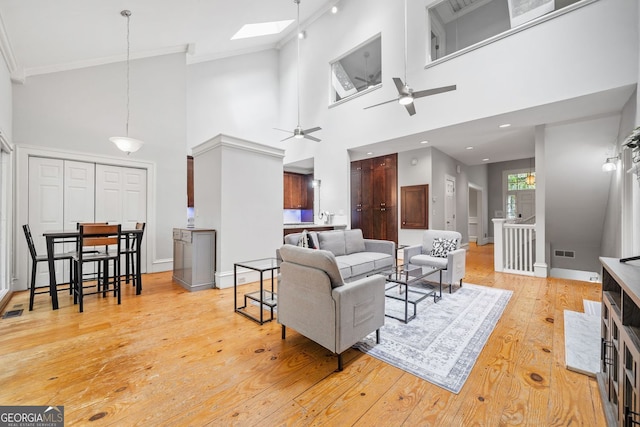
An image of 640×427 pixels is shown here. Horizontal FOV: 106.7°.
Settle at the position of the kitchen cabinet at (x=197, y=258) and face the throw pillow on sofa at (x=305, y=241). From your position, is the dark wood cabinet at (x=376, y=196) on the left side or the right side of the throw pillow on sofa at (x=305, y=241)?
left

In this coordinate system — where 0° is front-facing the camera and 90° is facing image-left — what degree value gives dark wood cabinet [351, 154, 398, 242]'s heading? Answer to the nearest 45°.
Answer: approximately 45°

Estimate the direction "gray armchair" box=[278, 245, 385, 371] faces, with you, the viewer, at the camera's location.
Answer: facing away from the viewer and to the right of the viewer

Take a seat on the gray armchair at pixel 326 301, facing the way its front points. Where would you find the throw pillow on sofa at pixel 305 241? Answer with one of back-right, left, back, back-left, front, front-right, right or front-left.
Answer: front-left

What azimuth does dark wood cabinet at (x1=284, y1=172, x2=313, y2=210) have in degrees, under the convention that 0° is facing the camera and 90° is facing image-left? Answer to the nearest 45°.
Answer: approximately 315°

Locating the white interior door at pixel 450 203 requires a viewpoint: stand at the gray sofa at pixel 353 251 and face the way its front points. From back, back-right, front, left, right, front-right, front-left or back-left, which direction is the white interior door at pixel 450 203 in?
left

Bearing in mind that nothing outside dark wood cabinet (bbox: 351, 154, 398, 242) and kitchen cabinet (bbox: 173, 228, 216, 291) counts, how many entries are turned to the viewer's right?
0

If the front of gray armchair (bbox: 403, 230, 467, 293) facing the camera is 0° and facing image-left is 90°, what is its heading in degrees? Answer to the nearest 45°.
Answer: approximately 45°

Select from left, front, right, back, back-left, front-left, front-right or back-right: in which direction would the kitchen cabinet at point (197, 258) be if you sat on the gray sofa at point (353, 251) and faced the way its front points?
back-right

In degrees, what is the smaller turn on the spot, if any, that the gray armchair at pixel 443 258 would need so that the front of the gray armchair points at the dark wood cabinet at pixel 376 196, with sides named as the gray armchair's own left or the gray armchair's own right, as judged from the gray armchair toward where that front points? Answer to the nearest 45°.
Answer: approximately 90° to the gray armchair's own right

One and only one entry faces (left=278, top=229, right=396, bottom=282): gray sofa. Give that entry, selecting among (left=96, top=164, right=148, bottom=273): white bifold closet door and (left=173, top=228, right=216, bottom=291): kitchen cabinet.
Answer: the white bifold closet door

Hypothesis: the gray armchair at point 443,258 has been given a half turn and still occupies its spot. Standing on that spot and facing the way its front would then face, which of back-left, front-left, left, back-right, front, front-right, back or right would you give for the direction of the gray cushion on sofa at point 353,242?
back-left

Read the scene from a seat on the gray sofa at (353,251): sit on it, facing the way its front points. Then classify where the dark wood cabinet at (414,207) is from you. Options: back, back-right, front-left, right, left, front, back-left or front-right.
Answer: left

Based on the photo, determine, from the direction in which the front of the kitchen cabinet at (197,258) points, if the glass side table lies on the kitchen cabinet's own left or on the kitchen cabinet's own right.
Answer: on the kitchen cabinet's own left

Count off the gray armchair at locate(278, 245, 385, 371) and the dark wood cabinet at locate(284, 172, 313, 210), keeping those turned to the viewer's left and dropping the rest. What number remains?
0
